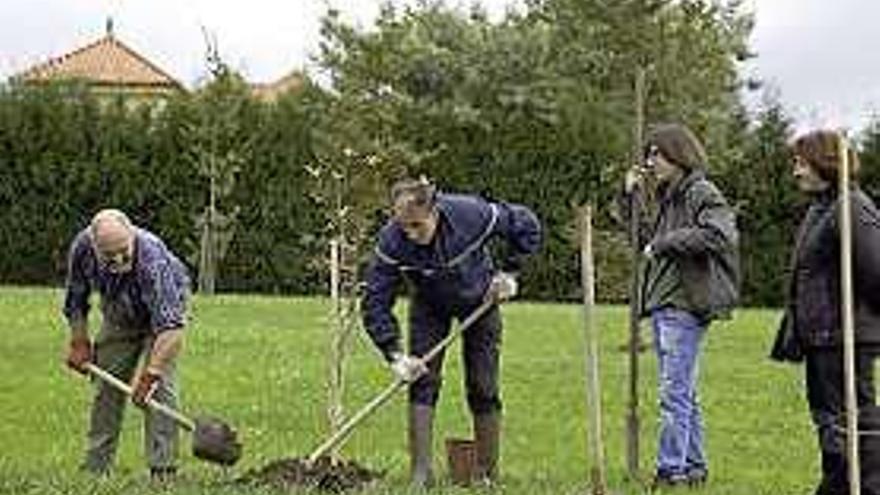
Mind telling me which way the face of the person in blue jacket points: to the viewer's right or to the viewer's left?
to the viewer's left

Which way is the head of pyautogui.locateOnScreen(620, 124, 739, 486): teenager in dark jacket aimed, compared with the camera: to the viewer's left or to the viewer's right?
to the viewer's left

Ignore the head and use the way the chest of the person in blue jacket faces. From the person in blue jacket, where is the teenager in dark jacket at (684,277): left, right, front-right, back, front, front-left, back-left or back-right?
back-left

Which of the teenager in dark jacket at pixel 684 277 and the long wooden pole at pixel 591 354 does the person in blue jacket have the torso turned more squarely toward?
the long wooden pole

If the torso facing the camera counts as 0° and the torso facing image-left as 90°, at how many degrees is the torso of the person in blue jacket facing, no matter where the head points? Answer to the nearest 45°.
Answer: approximately 45°
